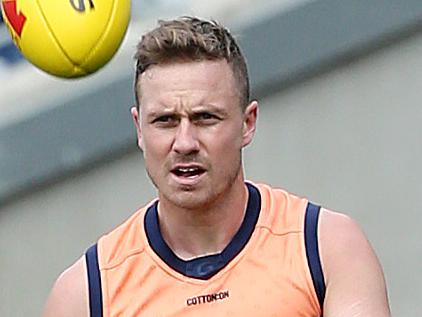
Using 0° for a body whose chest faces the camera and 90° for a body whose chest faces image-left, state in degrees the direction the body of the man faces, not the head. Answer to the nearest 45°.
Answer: approximately 0°
